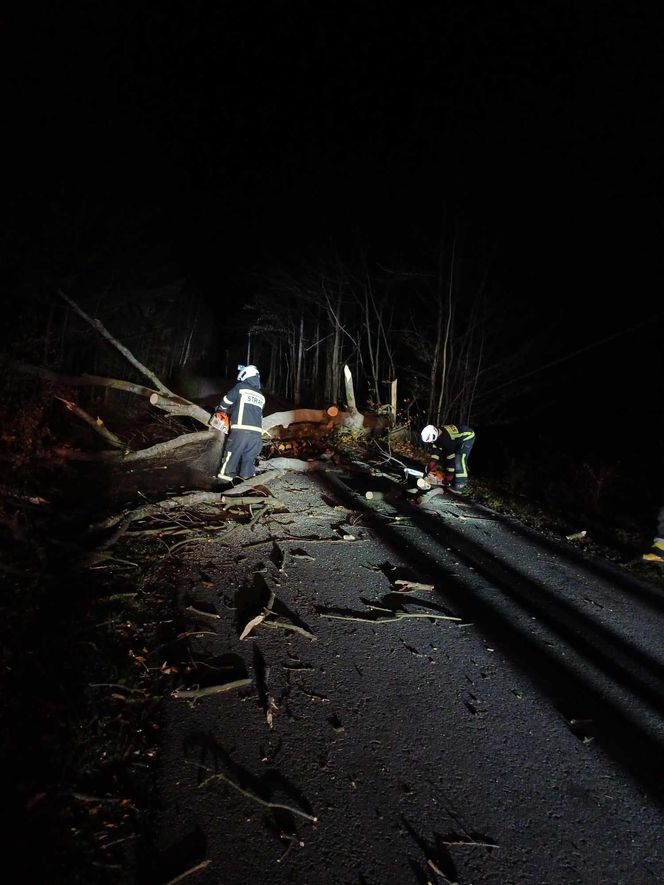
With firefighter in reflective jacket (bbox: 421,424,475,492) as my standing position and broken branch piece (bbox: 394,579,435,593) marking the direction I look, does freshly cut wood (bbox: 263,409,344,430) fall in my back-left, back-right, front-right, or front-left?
back-right

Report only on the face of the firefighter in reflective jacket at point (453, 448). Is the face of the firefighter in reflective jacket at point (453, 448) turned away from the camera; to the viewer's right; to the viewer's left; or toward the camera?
to the viewer's left

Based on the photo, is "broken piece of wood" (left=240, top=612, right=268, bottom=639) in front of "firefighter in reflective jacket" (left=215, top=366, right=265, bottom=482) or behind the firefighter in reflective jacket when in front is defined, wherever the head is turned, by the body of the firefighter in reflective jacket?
behind

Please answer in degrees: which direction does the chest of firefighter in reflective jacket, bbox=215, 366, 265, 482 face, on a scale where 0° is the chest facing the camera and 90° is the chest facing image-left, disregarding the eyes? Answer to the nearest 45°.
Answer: approximately 135°

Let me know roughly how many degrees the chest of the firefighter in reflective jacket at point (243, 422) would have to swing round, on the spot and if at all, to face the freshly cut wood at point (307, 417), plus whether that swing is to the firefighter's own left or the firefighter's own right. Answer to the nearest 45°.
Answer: approximately 45° to the firefighter's own right

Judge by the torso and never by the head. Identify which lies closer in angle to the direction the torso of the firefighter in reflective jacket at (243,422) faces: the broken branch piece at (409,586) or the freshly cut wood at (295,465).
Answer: the freshly cut wood
